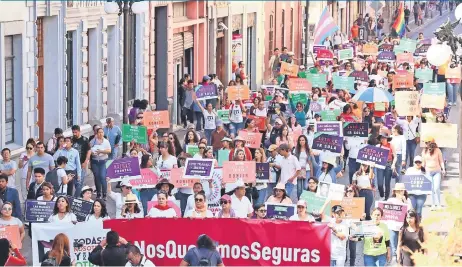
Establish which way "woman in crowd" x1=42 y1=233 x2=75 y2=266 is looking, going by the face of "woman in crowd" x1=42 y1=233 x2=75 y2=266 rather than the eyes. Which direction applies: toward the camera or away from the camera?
away from the camera

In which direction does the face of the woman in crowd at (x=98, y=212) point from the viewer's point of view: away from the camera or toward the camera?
toward the camera

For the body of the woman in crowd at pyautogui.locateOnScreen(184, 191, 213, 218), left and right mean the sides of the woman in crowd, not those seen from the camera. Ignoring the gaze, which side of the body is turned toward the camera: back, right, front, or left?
front

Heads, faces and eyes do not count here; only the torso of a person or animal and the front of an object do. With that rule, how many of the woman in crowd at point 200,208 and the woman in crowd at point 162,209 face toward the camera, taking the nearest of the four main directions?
2

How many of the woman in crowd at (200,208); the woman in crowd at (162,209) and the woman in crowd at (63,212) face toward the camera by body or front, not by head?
3

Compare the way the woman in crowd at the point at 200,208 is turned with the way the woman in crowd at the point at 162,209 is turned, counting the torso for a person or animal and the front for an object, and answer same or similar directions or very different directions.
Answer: same or similar directions

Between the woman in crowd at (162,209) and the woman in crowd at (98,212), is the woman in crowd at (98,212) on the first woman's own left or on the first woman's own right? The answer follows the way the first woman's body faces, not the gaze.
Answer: on the first woman's own right

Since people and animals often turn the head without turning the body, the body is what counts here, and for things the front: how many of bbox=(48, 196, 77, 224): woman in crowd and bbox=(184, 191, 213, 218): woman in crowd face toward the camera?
2

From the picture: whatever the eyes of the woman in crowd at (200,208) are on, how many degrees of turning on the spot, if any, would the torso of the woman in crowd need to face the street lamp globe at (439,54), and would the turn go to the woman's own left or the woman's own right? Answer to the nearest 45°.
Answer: approximately 90° to the woman's own left

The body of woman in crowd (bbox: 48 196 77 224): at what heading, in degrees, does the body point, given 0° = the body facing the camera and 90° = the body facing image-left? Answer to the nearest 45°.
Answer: approximately 0°

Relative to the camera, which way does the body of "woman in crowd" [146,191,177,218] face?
toward the camera

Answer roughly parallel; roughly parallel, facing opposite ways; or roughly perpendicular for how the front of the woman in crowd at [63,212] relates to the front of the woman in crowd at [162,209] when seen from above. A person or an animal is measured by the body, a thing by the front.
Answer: roughly parallel

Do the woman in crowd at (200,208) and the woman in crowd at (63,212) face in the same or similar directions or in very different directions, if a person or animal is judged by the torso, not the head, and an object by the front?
same or similar directions
